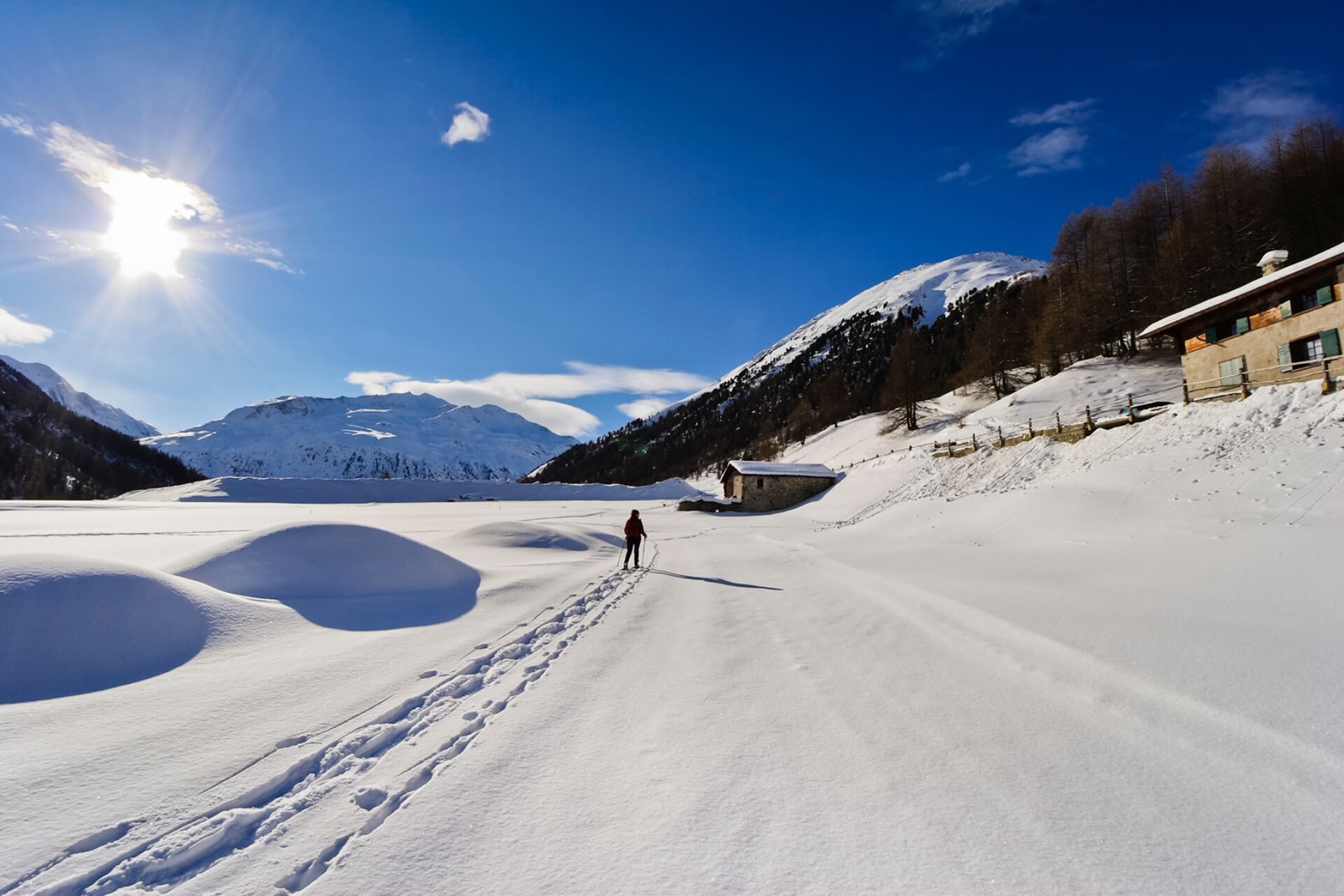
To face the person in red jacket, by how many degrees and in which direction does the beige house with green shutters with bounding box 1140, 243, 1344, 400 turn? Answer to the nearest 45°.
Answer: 0° — it already faces them

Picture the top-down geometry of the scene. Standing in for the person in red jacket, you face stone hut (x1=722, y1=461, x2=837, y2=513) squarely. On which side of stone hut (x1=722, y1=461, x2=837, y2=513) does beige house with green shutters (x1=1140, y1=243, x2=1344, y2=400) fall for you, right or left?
right

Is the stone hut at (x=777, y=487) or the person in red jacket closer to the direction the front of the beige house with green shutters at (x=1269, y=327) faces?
the person in red jacket

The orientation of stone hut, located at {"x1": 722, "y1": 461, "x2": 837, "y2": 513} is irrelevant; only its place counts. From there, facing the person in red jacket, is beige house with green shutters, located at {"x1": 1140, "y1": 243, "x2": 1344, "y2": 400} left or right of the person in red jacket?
left

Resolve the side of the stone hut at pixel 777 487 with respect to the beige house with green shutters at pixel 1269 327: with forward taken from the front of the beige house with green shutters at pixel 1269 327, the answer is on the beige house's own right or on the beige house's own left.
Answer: on the beige house's own right

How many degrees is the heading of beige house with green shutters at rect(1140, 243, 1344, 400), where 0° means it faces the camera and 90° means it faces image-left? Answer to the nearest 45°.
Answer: approximately 45°
